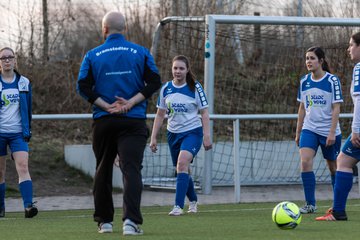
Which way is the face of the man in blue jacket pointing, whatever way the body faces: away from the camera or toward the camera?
away from the camera

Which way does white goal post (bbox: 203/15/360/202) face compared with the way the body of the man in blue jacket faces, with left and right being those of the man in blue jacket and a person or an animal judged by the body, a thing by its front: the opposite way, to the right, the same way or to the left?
the opposite way

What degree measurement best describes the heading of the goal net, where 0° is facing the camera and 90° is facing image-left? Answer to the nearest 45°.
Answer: approximately 0°

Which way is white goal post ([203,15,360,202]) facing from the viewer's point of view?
toward the camera

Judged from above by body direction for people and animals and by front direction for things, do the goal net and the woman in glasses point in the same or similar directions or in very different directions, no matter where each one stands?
same or similar directions

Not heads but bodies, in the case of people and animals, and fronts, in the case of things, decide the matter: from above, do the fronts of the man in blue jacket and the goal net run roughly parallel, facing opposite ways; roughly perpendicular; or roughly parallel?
roughly parallel, facing opposite ways

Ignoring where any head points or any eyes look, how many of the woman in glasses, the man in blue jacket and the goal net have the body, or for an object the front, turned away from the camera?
1

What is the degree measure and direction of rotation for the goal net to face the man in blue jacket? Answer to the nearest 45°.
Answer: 0° — it already faces them

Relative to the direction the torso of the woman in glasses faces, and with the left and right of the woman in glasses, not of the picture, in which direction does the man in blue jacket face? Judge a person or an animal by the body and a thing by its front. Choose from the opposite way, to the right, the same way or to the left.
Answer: the opposite way

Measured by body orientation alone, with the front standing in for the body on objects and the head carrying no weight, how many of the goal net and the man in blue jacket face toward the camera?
1

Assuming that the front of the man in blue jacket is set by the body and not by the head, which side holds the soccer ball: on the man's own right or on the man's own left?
on the man's own right

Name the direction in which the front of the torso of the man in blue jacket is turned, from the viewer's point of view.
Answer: away from the camera

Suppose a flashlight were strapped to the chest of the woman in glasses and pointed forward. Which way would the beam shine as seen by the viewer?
toward the camera

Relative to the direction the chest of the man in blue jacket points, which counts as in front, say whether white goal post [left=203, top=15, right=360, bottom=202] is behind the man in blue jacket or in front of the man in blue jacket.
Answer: in front

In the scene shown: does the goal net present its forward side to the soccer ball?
yes
